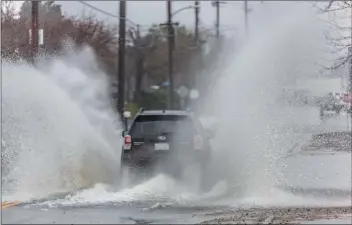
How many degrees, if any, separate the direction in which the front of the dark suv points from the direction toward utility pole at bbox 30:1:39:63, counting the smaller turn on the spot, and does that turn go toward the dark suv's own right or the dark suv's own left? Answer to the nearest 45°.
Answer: approximately 45° to the dark suv's own left

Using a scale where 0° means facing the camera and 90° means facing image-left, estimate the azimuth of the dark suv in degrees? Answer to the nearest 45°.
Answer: approximately 180°

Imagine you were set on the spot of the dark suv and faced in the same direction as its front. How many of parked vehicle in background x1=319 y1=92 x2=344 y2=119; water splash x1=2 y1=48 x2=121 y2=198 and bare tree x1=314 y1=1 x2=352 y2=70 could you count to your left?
1

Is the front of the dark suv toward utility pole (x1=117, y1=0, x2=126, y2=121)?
yes

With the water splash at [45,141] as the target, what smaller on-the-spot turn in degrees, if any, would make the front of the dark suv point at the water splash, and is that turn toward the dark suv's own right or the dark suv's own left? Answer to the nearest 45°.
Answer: approximately 90° to the dark suv's own left

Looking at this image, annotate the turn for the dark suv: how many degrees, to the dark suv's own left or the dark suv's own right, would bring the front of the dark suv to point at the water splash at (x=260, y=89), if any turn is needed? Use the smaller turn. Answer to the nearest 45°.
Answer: approximately 45° to the dark suv's own right

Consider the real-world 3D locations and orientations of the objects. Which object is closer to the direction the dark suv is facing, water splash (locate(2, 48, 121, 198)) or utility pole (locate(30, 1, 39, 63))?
the utility pole

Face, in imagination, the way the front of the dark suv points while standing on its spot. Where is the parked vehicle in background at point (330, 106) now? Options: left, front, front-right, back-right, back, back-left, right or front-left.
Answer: right

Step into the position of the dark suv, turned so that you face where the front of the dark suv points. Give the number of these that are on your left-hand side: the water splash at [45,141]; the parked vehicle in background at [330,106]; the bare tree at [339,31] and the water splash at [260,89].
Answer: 1
